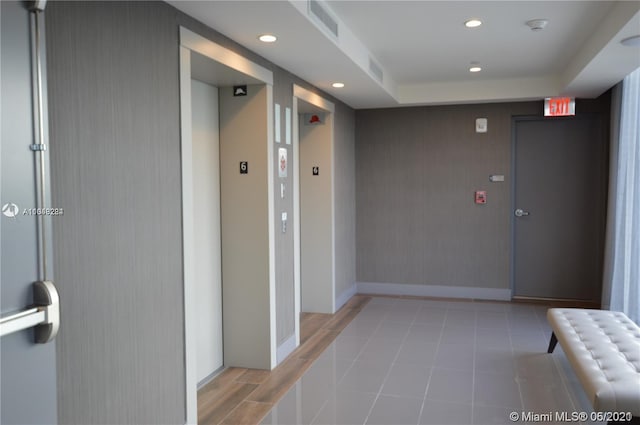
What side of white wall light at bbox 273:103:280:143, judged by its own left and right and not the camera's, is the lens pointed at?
right

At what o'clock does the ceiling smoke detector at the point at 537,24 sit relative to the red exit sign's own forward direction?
The ceiling smoke detector is roughly at 12 o'clock from the red exit sign.

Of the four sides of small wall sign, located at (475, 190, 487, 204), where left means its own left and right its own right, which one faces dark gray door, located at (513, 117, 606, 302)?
left

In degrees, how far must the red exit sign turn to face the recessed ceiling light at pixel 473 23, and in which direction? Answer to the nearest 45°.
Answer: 0° — it already faces it

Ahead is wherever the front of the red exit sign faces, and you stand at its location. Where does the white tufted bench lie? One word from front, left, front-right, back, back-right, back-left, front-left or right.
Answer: front

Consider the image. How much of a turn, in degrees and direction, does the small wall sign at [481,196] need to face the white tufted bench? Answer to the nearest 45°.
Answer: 0° — it already faces it

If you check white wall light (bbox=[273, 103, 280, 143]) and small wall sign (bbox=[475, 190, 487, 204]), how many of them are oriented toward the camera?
1

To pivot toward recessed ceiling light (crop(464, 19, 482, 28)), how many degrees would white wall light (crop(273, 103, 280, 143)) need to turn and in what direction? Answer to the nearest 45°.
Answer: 0° — it already faces it

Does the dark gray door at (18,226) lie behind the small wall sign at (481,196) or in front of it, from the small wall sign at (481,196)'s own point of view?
in front

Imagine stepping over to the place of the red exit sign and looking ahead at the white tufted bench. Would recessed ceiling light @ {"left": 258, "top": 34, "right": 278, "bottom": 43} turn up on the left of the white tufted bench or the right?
right

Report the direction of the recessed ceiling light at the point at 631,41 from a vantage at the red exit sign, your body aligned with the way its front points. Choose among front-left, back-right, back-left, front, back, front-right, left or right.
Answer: front

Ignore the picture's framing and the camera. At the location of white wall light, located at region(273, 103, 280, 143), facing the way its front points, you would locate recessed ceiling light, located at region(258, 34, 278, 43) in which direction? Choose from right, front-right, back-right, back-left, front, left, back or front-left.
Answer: right

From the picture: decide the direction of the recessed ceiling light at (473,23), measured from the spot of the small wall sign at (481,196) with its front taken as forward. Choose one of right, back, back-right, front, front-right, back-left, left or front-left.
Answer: front

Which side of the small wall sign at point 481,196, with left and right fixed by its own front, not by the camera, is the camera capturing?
front

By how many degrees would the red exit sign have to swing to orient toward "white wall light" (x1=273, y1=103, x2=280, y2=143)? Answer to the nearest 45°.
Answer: approximately 45° to its right

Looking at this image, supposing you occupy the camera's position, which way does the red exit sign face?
facing the viewer
